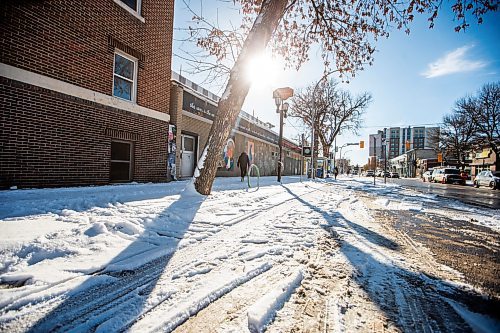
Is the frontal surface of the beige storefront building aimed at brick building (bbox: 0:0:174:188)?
no

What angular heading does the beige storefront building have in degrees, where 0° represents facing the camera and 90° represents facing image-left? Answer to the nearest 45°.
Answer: approximately 315°

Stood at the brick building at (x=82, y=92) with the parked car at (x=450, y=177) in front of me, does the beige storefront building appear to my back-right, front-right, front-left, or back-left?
front-left

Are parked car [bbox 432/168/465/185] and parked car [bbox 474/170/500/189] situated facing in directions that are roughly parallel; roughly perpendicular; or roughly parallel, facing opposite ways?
roughly parallel

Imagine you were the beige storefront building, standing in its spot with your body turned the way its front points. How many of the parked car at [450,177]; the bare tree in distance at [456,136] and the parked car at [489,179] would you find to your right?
0

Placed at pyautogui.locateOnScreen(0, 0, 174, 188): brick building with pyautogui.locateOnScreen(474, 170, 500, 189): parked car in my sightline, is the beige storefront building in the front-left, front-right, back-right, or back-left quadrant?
front-left

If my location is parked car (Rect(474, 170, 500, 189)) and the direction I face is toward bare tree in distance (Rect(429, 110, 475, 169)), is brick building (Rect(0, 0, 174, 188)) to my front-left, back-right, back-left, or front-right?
back-left

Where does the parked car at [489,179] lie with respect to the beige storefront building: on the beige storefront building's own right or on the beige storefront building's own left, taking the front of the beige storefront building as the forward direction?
on the beige storefront building's own left
